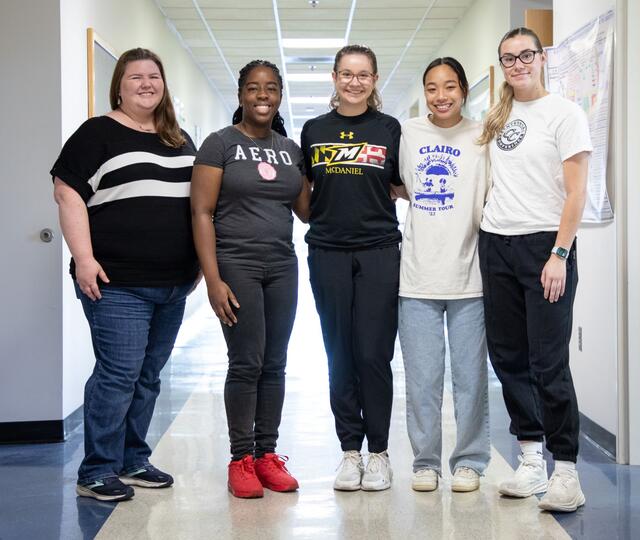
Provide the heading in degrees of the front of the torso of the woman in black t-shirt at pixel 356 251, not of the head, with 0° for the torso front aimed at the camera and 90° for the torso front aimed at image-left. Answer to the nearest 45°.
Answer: approximately 0°

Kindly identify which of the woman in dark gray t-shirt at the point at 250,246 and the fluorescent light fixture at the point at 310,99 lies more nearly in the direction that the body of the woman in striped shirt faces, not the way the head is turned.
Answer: the woman in dark gray t-shirt

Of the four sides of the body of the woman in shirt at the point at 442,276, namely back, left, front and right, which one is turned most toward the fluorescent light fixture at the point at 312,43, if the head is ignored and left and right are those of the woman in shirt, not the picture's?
back

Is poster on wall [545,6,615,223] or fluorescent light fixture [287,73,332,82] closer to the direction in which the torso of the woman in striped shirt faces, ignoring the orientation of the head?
the poster on wall

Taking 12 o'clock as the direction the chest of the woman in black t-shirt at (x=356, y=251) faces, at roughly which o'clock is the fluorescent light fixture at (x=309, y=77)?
The fluorescent light fixture is roughly at 6 o'clock from the woman in black t-shirt.

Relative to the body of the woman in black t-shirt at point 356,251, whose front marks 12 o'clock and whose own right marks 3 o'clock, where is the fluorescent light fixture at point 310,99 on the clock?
The fluorescent light fixture is roughly at 6 o'clock from the woman in black t-shirt.

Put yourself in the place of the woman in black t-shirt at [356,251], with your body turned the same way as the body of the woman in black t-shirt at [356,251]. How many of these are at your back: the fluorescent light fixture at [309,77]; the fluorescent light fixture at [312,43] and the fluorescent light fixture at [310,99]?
3

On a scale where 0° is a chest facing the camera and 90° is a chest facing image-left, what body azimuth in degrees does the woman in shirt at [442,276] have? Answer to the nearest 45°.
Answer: approximately 0°

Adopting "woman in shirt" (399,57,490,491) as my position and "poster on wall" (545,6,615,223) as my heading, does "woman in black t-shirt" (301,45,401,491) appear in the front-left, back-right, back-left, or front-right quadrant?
back-left

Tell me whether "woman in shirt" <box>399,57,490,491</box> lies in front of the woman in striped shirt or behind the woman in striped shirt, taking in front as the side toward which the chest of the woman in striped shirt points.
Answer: in front
